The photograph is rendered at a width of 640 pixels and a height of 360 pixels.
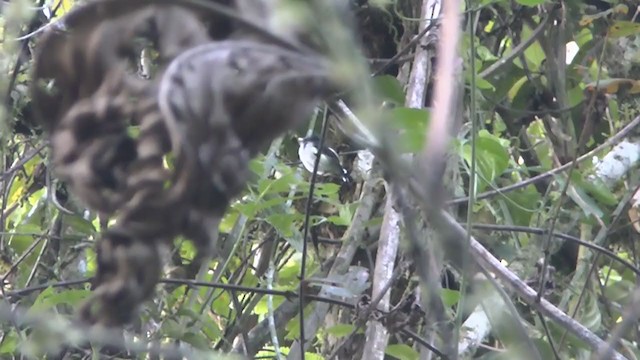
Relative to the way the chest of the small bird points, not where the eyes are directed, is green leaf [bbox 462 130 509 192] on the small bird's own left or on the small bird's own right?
on the small bird's own left

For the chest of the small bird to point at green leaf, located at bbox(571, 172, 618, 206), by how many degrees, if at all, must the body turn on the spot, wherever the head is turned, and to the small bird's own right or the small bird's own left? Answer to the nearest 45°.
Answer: approximately 135° to the small bird's own left

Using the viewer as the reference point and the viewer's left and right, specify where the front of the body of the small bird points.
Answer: facing to the left of the viewer

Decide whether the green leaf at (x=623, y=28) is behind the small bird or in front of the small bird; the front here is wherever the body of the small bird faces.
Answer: behind

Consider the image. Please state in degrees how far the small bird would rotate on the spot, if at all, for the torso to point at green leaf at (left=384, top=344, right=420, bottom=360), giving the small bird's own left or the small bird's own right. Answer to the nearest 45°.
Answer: approximately 90° to the small bird's own left

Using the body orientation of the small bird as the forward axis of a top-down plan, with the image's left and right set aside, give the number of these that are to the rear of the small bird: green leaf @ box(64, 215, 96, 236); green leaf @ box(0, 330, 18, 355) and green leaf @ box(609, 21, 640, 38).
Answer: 1

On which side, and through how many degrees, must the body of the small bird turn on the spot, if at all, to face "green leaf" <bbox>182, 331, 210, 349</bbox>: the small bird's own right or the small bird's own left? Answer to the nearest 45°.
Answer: approximately 90° to the small bird's own left

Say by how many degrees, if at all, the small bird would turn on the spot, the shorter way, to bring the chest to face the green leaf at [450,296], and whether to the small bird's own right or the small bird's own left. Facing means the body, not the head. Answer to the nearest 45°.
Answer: approximately 90° to the small bird's own left
